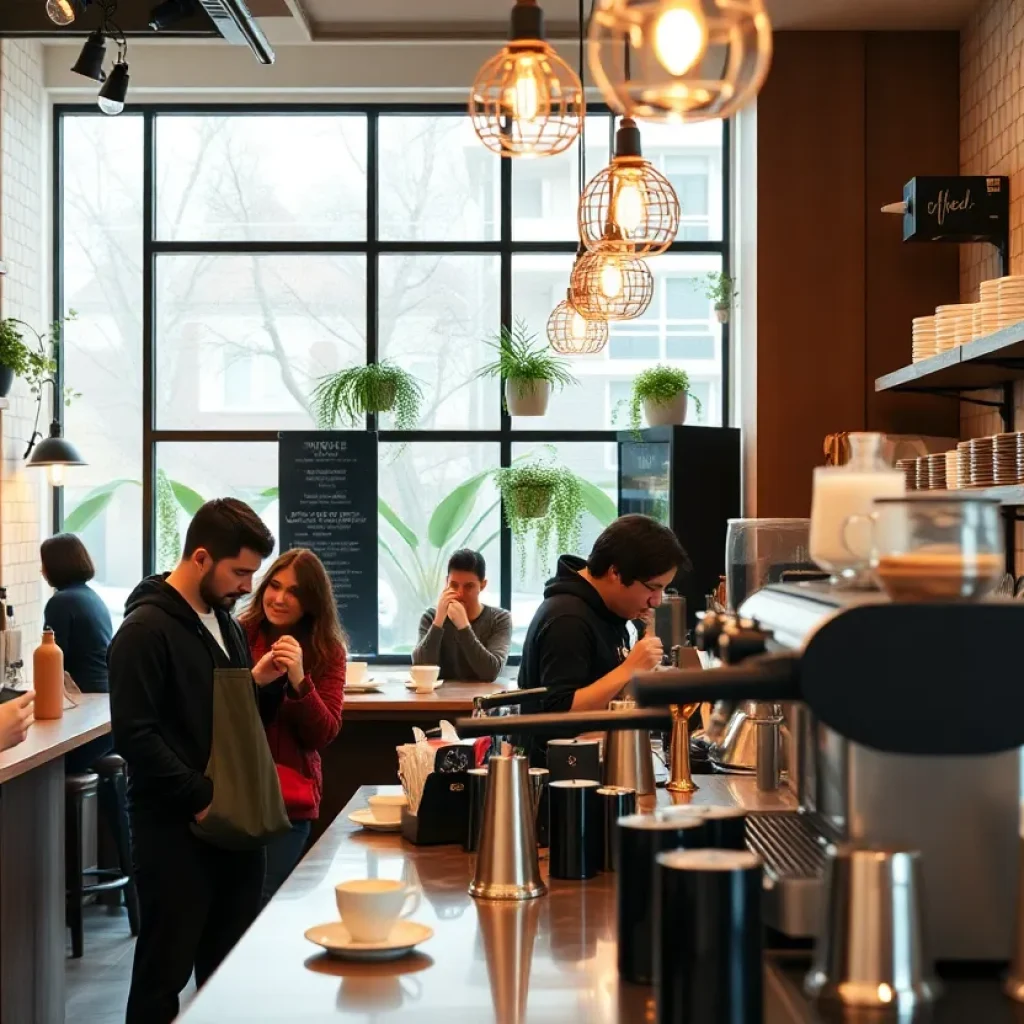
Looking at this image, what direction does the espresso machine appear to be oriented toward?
to the viewer's left

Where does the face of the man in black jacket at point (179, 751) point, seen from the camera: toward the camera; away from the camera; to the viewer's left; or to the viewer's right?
to the viewer's right

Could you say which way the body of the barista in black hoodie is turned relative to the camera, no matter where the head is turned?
to the viewer's right

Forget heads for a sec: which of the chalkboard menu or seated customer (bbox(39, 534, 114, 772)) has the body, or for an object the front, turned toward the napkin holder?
the chalkboard menu

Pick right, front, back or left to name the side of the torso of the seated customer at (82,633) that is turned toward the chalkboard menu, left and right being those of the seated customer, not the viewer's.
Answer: right

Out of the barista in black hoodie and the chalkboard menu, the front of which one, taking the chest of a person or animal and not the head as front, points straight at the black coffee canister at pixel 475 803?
the chalkboard menu

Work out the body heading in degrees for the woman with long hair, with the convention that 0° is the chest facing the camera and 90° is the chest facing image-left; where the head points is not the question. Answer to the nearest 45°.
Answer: approximately 45°

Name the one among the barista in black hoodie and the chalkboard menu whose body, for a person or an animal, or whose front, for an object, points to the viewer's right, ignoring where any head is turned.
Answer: the barista in black hoodie

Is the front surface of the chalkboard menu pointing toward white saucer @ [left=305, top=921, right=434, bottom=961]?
yes
